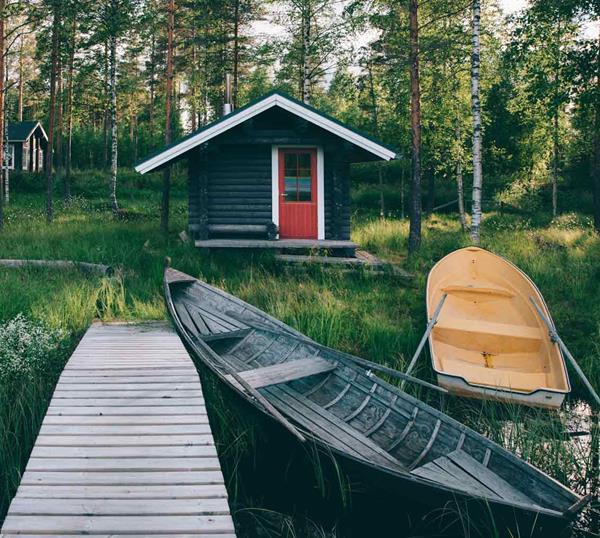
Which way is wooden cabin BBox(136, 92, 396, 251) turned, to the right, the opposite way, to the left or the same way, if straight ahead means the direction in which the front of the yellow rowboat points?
the opposite way

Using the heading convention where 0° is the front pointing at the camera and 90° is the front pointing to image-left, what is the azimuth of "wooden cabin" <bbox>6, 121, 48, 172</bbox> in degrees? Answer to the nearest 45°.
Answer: approximately 315°

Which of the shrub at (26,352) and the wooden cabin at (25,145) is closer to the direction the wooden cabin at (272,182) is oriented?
the shrub

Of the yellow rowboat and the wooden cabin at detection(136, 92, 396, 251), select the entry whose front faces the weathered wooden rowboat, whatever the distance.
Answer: the wooden cabin

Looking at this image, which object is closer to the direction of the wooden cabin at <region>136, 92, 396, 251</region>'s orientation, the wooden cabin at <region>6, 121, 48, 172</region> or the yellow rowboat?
the yellow rowboat

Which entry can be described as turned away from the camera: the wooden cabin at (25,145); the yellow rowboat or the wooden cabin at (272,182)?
the yellow rowboat

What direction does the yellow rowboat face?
away from the camera

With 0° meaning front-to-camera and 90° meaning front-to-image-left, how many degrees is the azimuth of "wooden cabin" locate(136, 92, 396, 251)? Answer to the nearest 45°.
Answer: approximately 0°

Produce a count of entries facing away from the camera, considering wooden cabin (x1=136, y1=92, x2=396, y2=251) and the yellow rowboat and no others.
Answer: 1

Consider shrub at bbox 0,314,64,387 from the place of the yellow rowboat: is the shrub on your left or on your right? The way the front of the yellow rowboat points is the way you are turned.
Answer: on your left

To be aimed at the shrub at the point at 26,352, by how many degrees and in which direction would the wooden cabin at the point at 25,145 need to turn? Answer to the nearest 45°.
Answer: approximately 45° to its right
